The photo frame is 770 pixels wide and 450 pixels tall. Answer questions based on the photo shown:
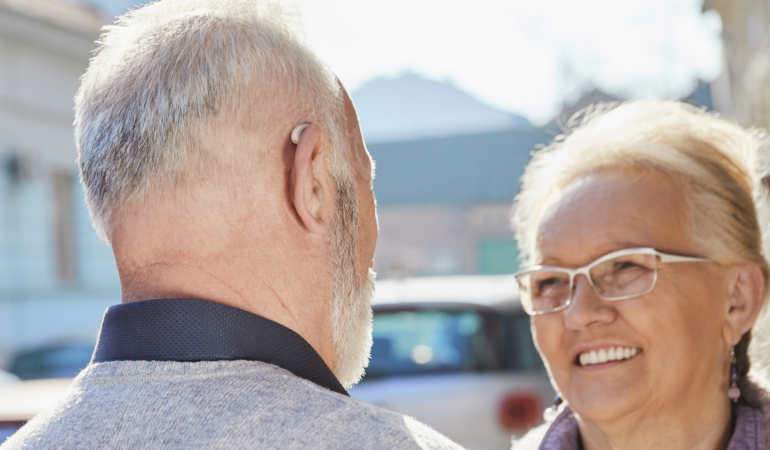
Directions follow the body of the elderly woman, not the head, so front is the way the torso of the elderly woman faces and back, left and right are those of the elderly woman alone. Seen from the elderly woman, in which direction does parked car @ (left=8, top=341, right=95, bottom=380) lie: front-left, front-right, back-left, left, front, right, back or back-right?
right

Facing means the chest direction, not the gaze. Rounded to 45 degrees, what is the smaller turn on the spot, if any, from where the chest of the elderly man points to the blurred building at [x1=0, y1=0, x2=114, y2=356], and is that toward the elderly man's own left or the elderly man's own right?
approximately 45° to the elderly man's own left

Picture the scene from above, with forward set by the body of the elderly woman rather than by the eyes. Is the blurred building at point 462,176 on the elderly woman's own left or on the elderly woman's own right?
on the elderly woman's own right

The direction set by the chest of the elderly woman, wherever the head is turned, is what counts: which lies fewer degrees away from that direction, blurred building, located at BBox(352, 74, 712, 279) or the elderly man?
the elderly man

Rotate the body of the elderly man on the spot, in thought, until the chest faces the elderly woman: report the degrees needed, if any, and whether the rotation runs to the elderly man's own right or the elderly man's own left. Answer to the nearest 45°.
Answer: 0° — they already face them

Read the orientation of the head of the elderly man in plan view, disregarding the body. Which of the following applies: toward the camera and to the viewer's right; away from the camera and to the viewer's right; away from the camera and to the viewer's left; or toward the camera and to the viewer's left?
away from the camera and to the viewer's right

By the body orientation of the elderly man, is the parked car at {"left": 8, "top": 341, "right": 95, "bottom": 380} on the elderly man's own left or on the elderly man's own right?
on the elderly man's own left

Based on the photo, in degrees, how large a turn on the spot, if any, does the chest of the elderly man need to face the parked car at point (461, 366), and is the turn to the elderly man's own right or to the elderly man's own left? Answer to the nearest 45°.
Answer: approximately 45° to the elderly man's own left

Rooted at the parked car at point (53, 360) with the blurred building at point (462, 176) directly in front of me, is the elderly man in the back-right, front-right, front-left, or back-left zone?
back-right

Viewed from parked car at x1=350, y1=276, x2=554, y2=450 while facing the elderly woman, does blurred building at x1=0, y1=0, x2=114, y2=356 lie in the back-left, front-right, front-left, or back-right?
back-right

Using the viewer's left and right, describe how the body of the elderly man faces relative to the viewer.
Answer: facing away from the viewer and to the right of the viewer

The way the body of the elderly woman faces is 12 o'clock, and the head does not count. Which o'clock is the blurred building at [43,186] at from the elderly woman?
The blurred building is roughly at 3 o'clock from the elderly woman.
